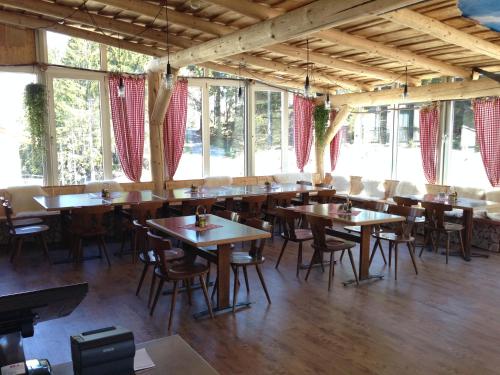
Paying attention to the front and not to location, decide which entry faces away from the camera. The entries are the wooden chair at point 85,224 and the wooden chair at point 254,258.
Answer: the wooden chair at point 85,224

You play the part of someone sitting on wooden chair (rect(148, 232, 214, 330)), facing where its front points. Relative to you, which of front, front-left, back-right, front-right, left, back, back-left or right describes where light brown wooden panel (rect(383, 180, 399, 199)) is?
front

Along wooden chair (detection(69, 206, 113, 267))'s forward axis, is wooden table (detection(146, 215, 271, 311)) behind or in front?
behind

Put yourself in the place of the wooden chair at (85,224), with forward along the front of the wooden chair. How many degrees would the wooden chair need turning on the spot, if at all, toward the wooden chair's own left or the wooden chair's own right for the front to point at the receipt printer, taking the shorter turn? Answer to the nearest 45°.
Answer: approximately 180°

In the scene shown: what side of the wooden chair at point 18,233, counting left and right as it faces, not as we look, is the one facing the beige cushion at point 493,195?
front

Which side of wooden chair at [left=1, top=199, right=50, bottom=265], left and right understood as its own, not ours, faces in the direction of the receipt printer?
right

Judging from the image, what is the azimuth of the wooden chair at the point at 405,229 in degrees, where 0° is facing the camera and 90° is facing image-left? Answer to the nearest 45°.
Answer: approximately 45°

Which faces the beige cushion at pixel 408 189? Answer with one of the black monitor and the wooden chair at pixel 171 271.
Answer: the wooden chair

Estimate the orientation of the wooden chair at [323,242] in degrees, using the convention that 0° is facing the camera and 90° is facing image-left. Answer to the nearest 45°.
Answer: approximately 225°

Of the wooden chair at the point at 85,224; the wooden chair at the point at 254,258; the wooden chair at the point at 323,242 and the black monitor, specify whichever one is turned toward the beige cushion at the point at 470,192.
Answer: the wooden chair at the point at 323,242

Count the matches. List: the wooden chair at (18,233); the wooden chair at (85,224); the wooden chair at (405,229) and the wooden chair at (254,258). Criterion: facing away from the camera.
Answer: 1

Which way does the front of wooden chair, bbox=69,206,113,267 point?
away from the camera

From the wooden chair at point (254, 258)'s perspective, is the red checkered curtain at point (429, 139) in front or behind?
behind
